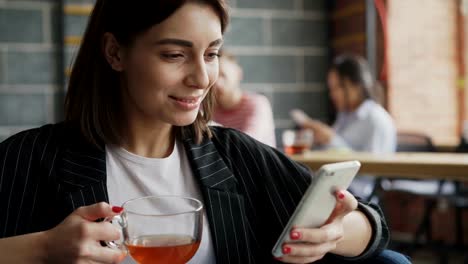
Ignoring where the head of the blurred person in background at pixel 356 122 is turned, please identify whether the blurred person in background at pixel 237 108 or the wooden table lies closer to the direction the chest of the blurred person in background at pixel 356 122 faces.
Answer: the blurred person in background

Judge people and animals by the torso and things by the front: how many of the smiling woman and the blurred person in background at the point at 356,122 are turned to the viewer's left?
1

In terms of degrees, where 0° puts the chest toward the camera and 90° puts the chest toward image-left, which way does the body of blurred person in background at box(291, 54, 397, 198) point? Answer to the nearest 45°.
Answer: approximately 90°

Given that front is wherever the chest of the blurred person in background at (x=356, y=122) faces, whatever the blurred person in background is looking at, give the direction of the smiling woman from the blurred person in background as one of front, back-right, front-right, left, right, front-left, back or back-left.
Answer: left

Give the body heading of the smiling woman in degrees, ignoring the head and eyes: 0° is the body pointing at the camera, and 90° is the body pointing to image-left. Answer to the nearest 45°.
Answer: approximately 315°

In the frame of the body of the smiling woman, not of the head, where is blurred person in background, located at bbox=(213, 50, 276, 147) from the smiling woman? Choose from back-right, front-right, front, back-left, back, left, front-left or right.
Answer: back-left

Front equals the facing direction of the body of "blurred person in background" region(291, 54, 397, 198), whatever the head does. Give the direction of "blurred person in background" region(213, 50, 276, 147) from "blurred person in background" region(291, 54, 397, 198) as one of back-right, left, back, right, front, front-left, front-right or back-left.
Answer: front-left

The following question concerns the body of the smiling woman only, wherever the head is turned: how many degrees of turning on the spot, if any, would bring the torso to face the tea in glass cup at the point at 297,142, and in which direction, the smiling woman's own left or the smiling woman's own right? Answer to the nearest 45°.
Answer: approximately 135° to the smiling woman's own left
